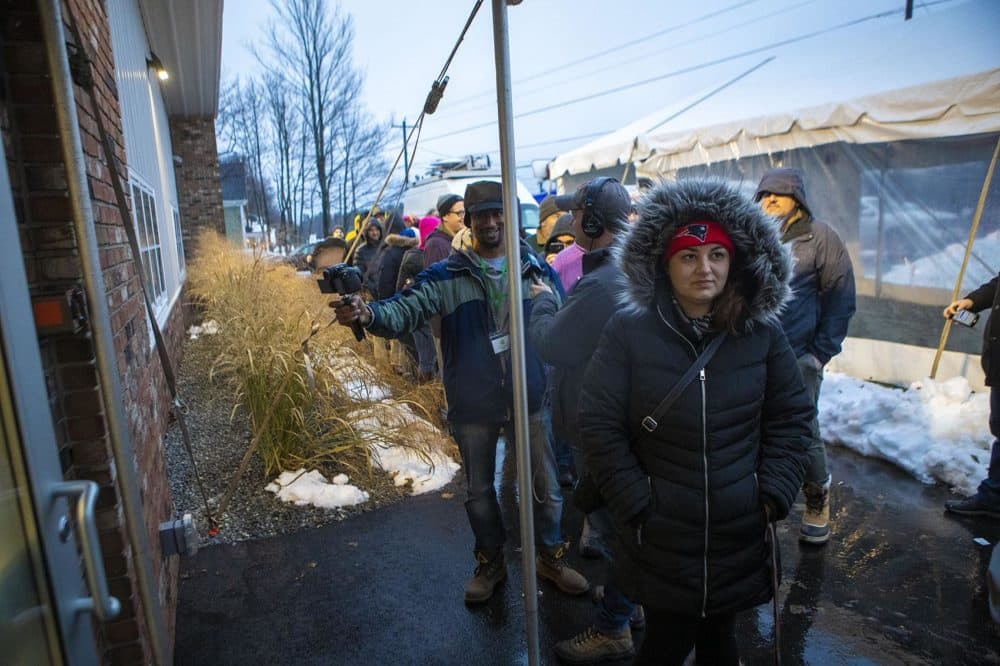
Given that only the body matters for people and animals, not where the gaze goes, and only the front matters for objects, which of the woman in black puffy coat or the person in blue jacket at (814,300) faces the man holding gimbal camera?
the person in blue jacket

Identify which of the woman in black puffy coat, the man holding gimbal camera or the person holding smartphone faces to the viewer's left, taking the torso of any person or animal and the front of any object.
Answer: the person holding smartphone

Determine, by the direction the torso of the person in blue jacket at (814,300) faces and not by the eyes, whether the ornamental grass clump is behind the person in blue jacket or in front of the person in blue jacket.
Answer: in front

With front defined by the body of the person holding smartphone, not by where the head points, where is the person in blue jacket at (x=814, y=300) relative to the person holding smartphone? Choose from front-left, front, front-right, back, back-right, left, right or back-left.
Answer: front-left

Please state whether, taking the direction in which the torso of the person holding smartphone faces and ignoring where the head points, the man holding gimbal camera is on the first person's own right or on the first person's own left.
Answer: on the first person's own left

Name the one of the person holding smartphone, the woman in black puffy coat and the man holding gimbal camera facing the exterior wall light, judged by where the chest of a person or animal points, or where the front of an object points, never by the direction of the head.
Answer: the person holding smartphone

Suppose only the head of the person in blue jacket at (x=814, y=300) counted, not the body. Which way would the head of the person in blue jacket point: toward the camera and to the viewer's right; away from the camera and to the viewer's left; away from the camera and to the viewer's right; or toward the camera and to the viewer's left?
toward the camera and to the viewer's left

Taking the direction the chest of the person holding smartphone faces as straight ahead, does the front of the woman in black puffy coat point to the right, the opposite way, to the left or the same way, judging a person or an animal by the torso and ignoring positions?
to the left

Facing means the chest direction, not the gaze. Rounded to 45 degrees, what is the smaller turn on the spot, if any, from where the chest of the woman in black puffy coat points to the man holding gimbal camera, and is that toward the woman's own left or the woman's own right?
approximately 135° to the woman's own right

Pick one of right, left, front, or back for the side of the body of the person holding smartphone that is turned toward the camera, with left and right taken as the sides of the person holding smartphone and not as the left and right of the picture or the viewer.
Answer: left

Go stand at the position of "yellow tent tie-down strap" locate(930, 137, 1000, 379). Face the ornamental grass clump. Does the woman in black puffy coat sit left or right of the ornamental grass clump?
left

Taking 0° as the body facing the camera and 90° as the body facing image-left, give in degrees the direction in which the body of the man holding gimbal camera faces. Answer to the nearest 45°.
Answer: approximately 0°

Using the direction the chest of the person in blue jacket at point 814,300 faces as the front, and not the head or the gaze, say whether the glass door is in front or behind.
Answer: in front

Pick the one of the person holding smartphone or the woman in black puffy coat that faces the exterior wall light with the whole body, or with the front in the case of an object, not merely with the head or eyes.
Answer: the person holding smartphone

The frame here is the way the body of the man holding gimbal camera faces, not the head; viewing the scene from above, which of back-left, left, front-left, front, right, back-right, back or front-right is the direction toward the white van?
back
